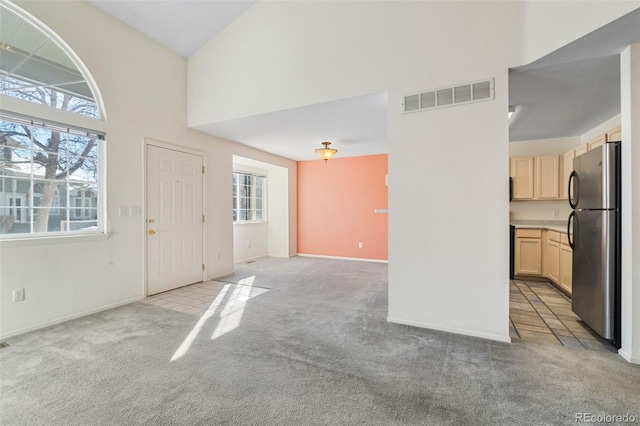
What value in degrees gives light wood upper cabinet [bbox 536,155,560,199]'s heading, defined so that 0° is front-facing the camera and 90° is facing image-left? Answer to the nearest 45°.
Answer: approximately 0°

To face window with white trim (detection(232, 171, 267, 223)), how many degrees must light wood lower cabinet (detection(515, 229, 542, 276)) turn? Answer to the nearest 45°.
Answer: approximately 90° to its right

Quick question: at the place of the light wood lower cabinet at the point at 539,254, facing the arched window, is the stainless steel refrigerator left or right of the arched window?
left

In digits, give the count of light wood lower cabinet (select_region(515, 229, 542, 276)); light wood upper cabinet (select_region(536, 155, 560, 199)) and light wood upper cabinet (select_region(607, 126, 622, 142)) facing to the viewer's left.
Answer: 1

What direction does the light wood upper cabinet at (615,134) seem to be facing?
to the viewer's left

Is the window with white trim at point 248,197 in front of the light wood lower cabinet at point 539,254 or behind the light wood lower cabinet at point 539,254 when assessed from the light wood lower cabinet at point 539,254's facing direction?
in front

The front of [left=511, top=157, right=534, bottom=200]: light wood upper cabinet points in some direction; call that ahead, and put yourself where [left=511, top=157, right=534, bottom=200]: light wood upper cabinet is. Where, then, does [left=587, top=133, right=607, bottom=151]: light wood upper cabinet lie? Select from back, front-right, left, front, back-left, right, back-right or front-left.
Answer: front-left

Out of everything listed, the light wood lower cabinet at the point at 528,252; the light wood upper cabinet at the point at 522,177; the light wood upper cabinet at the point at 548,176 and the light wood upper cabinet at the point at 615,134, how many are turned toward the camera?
3

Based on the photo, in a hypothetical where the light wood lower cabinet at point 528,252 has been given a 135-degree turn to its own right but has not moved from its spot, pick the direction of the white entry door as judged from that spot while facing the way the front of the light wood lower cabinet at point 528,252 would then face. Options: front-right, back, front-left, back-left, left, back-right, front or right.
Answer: left

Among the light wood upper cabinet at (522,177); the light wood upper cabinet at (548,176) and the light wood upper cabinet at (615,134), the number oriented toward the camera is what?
2

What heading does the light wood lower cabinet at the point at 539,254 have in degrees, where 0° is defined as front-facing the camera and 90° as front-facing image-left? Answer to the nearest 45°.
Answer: approximately 45°

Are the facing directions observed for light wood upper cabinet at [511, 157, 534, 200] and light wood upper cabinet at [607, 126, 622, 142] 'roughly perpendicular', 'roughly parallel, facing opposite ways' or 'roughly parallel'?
roughly perpendicular
